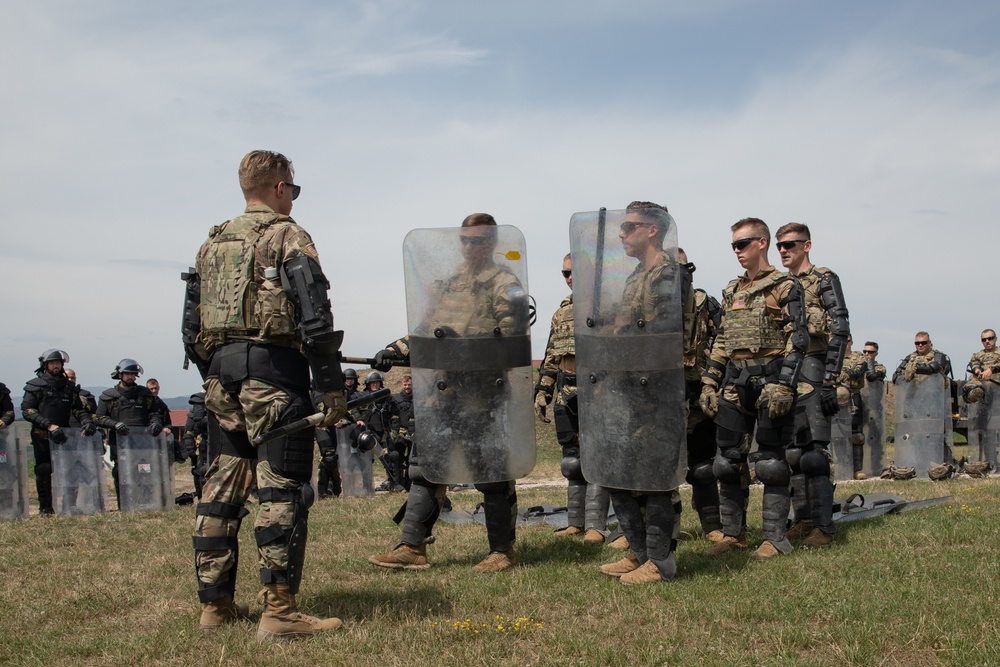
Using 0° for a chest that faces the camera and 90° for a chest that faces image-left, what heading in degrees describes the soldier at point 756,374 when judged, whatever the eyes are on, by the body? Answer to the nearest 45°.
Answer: approximately 45°

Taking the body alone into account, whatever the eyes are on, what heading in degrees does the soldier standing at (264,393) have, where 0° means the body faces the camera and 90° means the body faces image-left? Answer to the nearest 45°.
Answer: approximately 225°

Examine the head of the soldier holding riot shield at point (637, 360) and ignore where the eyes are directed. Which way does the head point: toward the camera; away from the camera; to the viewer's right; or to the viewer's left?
to the viewer's left

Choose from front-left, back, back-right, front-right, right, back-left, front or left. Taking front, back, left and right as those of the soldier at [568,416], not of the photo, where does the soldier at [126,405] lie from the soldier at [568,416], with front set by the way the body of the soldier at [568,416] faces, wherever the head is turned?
right

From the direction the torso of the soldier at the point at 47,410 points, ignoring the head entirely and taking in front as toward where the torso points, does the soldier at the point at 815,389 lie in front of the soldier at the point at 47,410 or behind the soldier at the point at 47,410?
in front

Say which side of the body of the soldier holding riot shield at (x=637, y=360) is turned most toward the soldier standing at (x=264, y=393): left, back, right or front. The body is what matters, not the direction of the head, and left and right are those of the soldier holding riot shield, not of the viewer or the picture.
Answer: front

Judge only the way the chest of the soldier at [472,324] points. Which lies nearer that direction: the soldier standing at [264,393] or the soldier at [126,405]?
the soldier standing

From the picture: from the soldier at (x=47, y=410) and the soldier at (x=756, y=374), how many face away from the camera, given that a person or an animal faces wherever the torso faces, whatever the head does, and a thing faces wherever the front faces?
0

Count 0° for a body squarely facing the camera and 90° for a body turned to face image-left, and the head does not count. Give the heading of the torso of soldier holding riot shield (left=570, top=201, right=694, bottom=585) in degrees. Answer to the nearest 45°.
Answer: approximately 45°

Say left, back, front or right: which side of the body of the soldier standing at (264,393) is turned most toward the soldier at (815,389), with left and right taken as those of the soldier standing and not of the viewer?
front
